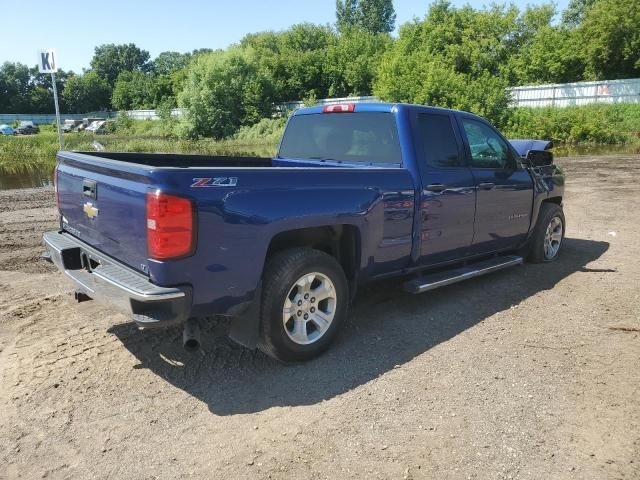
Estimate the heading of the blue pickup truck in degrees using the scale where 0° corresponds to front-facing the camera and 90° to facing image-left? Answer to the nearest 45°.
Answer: approximately 225°

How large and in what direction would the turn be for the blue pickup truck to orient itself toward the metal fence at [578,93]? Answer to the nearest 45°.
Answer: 0° — it already faces it

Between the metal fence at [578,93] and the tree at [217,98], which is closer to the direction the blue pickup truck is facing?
the metal fence

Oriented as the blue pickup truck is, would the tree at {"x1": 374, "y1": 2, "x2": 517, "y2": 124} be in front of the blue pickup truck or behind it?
in front

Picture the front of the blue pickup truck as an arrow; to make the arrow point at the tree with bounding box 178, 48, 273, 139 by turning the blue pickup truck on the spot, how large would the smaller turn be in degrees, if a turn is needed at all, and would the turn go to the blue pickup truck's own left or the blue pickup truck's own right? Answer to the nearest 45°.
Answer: approximately 45° to the blue pickup truck's own left

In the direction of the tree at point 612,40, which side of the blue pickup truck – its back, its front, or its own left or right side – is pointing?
front
